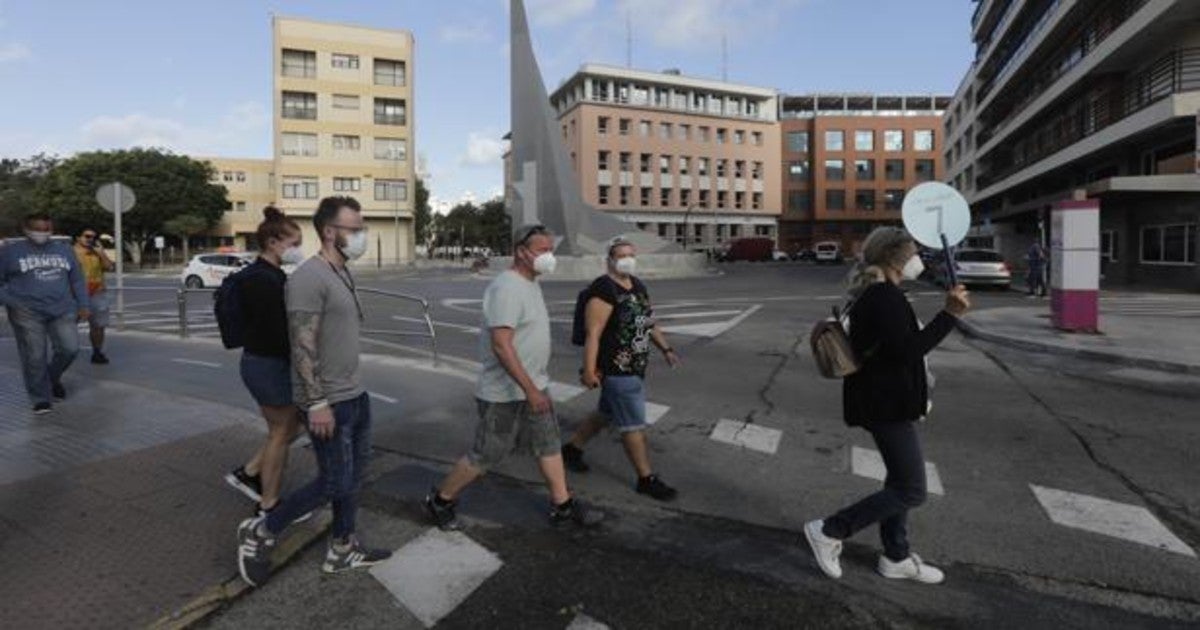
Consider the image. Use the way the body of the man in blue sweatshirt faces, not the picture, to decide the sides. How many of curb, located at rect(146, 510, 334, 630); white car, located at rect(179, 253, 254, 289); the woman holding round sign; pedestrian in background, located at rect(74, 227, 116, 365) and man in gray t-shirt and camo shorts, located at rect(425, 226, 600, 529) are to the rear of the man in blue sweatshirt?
2

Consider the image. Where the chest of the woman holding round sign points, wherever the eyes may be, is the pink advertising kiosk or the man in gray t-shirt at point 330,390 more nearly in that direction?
the pink advertising kiosk

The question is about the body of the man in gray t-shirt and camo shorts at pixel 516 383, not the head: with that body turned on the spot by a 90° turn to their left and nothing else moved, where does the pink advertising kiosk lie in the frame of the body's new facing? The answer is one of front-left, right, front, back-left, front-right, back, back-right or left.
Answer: front-right

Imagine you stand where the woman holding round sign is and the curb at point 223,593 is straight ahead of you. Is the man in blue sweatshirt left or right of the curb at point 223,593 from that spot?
right

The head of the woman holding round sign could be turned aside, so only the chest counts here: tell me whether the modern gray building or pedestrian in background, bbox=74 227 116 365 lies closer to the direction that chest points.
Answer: the modern gray building

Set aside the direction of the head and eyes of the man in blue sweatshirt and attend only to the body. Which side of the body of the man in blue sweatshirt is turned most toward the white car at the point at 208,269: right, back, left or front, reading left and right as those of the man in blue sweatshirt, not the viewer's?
back

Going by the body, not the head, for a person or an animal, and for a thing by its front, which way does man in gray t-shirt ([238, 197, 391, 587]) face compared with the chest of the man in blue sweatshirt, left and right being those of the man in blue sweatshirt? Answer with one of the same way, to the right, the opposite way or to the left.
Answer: to the left

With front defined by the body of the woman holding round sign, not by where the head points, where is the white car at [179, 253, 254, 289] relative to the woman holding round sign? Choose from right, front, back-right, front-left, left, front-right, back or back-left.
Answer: back-left

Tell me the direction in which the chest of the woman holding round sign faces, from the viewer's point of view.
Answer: to the viewer's right

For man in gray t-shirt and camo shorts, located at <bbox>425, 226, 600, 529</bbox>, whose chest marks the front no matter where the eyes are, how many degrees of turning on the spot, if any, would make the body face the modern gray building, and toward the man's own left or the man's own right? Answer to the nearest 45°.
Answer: approximately 45° to the man's own left

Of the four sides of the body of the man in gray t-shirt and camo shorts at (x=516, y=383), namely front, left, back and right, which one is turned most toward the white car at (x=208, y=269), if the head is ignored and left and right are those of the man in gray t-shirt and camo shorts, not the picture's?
left

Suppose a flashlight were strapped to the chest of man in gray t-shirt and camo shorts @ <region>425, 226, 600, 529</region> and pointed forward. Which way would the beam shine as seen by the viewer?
to the viewer's right

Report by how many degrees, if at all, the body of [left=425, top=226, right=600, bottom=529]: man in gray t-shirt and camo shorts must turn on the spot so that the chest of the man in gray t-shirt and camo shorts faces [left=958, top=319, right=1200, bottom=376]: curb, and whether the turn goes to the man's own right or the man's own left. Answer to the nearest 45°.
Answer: approximately 45° to the man's own left
